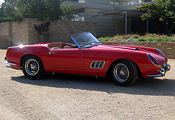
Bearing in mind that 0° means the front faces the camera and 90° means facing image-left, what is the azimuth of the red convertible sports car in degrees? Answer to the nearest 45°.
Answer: approximately 270°
